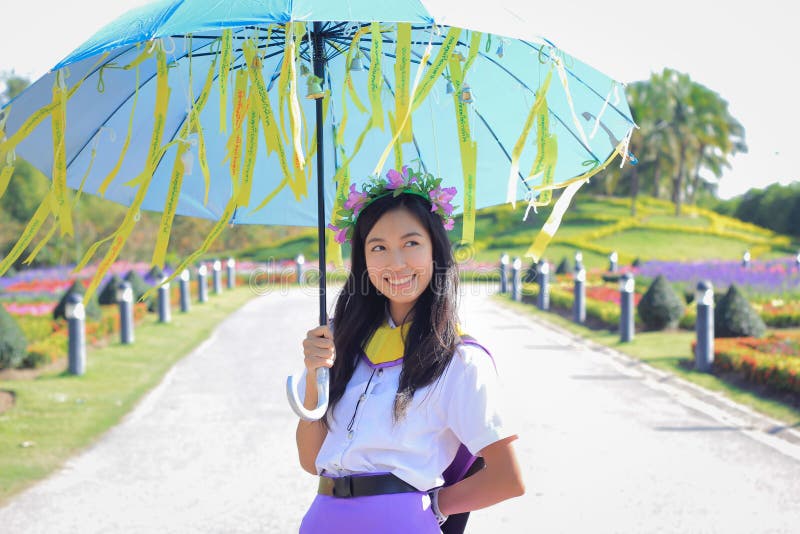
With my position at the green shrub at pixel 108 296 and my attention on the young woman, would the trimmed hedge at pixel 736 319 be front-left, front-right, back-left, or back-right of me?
front-left

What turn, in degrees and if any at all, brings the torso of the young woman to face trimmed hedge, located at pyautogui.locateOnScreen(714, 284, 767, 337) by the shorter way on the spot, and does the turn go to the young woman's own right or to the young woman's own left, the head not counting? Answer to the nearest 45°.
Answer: approximately 180°

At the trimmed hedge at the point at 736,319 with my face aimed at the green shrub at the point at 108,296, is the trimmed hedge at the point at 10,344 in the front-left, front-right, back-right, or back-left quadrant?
front-left

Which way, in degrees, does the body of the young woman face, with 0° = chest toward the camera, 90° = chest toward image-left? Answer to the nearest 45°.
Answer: approximately 45°

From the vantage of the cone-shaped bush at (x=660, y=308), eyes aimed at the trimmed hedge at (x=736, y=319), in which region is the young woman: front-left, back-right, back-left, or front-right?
front-right

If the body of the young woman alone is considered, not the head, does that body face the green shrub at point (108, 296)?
no

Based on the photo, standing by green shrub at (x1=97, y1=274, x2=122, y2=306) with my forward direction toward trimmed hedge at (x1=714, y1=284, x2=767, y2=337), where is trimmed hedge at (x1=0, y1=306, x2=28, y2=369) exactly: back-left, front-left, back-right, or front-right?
front-right

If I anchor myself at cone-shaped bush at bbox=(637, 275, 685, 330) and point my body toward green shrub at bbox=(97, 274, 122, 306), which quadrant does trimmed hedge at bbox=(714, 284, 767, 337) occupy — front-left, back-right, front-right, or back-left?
back-left
